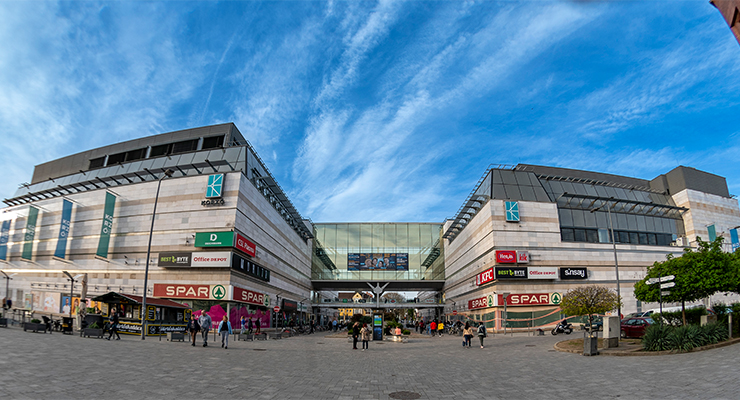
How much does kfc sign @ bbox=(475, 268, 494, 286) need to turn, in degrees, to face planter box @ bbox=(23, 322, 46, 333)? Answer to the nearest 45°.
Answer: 0° — it already faces it

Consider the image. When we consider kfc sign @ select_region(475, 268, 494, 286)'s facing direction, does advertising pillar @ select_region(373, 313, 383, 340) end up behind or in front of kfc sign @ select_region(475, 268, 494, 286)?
in front

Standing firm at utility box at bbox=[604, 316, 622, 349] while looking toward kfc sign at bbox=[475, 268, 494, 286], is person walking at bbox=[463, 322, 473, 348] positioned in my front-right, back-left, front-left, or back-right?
front-left

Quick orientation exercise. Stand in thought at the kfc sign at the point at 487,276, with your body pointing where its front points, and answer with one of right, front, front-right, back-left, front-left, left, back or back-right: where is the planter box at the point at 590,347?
front-left

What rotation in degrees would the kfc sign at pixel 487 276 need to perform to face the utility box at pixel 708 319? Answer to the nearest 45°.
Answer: approximately 45° to its left

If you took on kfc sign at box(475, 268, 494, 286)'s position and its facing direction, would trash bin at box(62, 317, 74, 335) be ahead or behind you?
ahead

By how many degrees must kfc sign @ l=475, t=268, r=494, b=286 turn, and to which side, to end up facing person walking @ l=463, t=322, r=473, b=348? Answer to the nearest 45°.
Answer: approximately 45° to its left

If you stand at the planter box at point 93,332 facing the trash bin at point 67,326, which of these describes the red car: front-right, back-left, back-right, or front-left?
back-right

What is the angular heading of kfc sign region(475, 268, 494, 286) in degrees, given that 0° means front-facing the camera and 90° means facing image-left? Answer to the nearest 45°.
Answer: approximately 45°

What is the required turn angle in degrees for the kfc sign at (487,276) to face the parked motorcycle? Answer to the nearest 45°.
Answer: approximately 90° to its left

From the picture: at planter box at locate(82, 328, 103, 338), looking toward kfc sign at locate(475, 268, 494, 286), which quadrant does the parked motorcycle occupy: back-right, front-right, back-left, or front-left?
front-right

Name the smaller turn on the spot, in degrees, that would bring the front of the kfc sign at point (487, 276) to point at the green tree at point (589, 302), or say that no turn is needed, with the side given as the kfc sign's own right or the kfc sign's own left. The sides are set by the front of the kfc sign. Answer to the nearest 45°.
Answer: approximately 45° to the kfc sign's own left

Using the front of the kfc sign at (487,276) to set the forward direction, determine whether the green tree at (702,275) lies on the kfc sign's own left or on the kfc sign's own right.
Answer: on the kfc sign's own left

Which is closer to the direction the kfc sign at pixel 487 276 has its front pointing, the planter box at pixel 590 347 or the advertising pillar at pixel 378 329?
the advertising pillar

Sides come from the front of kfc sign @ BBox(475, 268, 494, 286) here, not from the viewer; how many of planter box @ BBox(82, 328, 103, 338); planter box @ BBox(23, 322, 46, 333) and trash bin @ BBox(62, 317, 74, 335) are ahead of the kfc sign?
3

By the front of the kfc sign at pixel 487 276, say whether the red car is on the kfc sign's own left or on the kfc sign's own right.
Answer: on the kfc sign's own left
